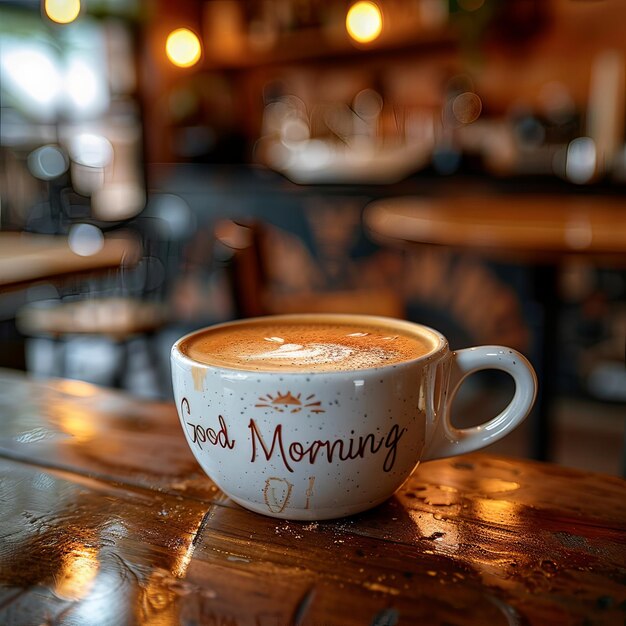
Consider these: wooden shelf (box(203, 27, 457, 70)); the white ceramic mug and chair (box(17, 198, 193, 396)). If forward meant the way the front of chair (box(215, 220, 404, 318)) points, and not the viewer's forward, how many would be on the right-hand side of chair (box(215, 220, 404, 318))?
1

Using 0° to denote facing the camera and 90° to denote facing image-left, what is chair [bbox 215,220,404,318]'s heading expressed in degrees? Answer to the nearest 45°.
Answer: approximately 270°

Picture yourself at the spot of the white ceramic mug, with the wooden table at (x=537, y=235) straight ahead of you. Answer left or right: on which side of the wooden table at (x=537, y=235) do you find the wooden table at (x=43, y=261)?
left

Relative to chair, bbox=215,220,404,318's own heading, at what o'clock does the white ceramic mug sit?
The white ceramic mug is roughly at 3 o'clock from the chair.

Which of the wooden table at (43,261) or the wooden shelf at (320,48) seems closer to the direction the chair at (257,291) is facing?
the wooden shelf

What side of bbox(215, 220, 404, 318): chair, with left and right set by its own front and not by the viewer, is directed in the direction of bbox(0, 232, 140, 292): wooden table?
back

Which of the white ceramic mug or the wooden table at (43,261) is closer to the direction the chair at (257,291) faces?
the white ceramic mug
